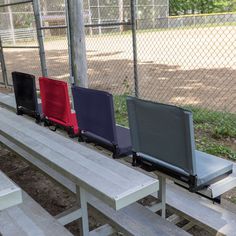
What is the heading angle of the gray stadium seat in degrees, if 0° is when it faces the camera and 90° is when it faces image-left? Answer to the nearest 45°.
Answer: approximately 225°

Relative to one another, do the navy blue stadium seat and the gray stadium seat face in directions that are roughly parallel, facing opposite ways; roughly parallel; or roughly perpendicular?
roughly parallel

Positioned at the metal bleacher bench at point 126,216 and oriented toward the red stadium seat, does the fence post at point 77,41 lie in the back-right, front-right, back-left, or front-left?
front-right

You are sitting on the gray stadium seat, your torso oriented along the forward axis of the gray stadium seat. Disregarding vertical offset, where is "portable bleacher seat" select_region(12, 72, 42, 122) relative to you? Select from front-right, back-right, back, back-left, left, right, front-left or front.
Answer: left

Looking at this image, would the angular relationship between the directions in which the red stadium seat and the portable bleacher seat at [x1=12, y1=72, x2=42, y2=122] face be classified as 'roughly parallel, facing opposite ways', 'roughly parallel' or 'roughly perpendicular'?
roughly parallel

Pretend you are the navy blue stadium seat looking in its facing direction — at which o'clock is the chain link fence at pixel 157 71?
The chain link fence is roughly at 11 o'clock from the navy blue stadium seat.

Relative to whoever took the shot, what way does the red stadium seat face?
facing away from the viewer and to the right of the viewer

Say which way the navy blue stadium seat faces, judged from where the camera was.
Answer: facing away from the viewer and to the right of the viewer

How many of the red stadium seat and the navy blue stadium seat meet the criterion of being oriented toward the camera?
0

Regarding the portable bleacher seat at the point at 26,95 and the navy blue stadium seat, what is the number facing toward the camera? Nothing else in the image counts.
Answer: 0

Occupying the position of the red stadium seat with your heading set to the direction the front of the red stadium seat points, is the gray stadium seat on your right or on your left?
on your right

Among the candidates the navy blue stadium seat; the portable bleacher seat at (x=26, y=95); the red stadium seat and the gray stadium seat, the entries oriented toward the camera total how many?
0

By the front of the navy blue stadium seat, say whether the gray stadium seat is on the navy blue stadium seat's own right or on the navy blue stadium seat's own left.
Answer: on the navy blue stadium seat's own right
